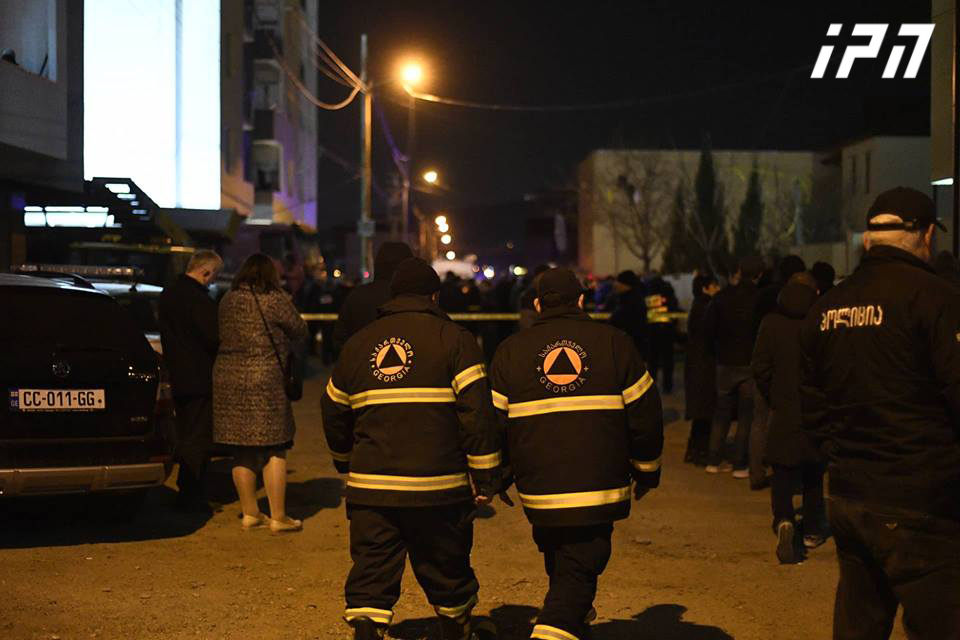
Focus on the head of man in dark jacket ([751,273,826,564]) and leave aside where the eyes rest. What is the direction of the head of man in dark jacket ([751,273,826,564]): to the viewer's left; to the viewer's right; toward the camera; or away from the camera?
away from the camera

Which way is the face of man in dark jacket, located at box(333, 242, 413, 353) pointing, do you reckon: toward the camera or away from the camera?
away from the camera

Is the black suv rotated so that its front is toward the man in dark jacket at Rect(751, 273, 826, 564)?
no

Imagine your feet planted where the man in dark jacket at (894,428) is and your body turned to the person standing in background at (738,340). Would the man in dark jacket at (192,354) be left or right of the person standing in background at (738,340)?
left

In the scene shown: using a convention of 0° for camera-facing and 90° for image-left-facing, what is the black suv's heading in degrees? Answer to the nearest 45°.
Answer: approximately 180°

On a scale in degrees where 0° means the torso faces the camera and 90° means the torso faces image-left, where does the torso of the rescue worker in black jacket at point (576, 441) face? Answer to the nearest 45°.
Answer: approximately 180°

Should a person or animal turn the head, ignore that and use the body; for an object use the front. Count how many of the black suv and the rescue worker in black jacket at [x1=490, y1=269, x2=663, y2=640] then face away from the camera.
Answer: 2

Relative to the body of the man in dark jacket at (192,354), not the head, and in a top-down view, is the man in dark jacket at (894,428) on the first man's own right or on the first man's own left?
on the first man's own right

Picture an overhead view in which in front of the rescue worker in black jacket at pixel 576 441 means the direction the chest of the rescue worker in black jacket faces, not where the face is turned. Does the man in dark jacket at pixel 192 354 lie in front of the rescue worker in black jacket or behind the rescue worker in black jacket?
in front

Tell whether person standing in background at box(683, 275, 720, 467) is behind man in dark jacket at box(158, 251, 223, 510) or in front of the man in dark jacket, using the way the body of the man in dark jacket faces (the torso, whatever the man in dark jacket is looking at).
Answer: in front

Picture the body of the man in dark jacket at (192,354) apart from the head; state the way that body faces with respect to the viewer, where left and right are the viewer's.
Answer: facing away from the viewer and to the right of the viewer

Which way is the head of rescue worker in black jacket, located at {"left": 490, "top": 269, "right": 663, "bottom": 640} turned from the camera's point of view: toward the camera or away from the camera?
away from the camera

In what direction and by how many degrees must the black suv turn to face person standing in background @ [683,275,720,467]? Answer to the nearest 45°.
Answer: approximately 90° to its right

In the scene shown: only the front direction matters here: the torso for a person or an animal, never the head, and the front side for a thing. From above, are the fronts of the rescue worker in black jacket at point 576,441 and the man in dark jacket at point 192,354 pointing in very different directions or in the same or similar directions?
same or similar directions

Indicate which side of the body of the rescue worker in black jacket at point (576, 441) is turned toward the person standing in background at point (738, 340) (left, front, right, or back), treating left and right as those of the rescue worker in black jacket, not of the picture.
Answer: front

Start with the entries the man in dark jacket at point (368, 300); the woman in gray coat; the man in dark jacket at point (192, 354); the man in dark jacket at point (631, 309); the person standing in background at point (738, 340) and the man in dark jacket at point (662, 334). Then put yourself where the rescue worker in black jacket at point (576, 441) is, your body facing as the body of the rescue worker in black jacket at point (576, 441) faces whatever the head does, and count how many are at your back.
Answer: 0

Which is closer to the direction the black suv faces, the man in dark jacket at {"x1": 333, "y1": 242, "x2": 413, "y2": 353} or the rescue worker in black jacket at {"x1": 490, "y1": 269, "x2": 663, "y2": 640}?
the man in dark jacket
